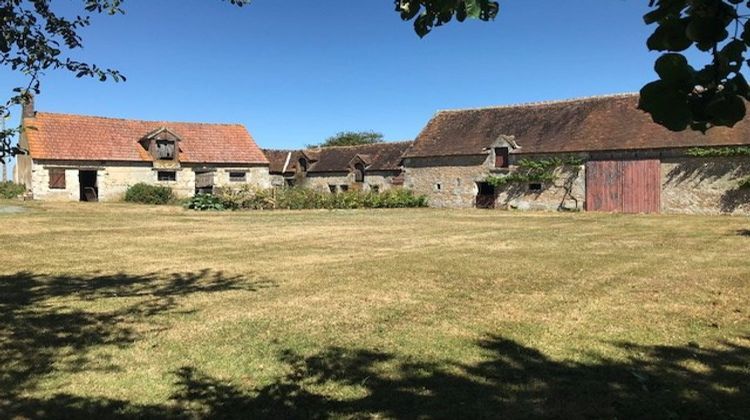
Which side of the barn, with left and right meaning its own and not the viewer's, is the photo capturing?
front

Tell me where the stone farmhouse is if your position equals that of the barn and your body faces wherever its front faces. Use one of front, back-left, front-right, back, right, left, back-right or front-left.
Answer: right

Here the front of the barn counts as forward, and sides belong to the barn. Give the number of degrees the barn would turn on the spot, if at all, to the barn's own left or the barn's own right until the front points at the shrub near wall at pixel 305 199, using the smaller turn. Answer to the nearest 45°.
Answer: approximately 90° to the barn's own right

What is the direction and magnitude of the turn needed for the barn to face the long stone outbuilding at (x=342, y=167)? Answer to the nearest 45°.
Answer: approximately 135° to its right

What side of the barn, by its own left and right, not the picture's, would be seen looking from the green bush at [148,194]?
right

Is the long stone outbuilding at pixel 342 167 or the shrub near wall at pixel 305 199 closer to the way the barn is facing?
the shrub near wall

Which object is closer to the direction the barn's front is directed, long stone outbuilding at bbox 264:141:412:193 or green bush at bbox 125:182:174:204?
the green bush

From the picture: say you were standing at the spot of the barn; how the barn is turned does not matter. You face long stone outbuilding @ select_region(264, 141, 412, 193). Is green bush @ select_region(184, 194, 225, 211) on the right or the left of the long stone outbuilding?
left

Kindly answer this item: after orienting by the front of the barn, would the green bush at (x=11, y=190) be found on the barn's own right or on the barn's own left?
on the barn's own right

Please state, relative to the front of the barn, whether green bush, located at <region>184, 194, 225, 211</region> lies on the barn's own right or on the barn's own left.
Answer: on the barn's own right

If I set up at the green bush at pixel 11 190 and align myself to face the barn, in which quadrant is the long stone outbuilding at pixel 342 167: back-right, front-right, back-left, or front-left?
front-left

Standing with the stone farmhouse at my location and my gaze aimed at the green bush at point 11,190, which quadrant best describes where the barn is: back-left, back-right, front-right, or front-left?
back-left

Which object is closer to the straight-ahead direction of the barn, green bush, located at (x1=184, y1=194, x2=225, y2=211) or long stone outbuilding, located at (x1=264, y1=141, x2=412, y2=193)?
the green bush
